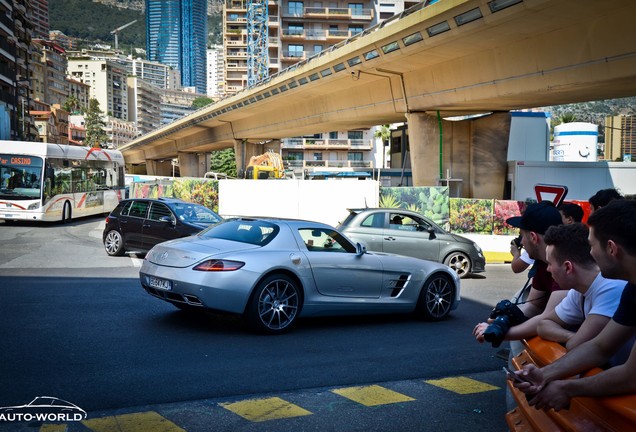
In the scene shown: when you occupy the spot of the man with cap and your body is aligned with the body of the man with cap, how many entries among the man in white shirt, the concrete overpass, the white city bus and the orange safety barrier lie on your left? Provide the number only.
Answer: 2

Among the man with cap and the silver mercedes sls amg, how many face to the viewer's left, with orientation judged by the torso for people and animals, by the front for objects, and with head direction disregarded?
1

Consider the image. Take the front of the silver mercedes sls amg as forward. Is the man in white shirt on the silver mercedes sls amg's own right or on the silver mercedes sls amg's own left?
on the silver mercedes sls amg's own right

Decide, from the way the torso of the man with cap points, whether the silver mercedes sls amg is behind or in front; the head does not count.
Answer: in front

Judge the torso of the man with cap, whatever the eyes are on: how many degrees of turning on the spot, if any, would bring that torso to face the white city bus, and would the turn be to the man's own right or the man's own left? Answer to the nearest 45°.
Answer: approximately 45° to the man's own right

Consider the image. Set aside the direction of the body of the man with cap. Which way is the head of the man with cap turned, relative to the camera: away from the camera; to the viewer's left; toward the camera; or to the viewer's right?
to the viewer's left

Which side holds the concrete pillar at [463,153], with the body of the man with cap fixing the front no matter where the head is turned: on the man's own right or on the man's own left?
on the man's own right

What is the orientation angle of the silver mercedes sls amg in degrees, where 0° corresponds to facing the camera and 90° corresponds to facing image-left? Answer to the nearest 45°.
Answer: approximately 225°

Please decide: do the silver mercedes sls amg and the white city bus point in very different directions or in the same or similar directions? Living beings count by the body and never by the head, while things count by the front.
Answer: very different directions

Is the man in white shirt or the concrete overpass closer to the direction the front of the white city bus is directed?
the man in white shirt

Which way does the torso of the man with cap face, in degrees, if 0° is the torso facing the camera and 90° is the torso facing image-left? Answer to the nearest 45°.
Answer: approximately 90°

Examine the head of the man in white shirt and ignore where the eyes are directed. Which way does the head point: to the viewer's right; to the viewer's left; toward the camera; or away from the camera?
to the viewer's left

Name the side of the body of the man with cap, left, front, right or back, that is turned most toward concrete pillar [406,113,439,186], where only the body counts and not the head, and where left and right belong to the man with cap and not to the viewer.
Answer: right

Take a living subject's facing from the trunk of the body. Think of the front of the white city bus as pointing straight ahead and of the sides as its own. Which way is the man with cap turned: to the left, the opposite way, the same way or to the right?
to the right

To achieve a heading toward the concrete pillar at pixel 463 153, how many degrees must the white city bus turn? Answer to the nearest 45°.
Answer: approximately 135° to its left
